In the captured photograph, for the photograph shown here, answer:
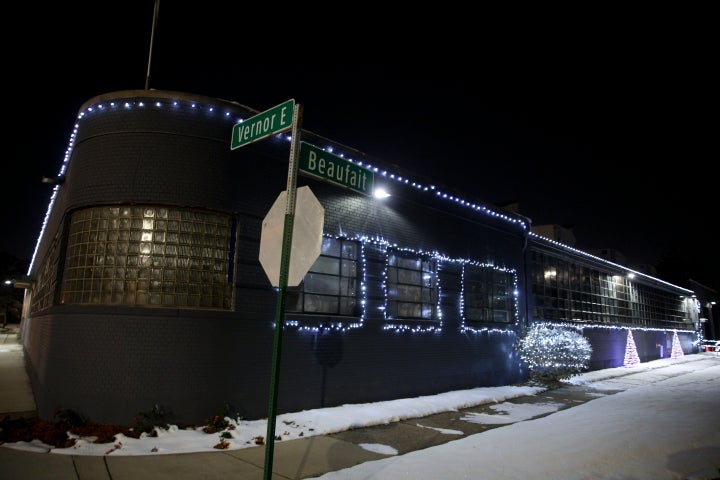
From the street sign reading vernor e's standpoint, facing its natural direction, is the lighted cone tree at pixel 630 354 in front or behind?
behind

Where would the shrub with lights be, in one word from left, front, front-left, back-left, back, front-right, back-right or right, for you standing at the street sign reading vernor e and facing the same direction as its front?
back

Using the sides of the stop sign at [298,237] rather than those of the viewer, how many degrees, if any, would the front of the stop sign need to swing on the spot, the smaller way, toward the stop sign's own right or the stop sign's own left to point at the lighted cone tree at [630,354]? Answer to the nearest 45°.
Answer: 0° — it already faces it

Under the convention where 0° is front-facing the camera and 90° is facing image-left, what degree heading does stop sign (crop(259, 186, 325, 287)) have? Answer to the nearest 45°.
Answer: approximately 225°

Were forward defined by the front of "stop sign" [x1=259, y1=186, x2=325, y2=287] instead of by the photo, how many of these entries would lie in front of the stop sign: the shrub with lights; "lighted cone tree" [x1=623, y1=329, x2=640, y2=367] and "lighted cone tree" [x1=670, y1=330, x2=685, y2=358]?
3

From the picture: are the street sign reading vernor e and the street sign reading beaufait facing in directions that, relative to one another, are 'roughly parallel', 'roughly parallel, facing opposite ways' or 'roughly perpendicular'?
roughly perpendicular

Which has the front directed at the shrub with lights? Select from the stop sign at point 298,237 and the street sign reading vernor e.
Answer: the stop sign

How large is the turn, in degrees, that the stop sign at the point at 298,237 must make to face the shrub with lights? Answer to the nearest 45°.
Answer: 0° — it already faces it

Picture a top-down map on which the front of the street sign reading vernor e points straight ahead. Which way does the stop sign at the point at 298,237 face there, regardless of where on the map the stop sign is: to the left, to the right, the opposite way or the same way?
the opposite way

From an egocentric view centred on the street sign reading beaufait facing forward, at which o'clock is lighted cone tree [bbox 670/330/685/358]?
The lighted cone tree is roughly at 9 o'clock from the street sign reading beaufait.

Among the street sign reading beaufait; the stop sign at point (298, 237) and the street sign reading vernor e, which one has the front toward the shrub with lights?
the stop sign
